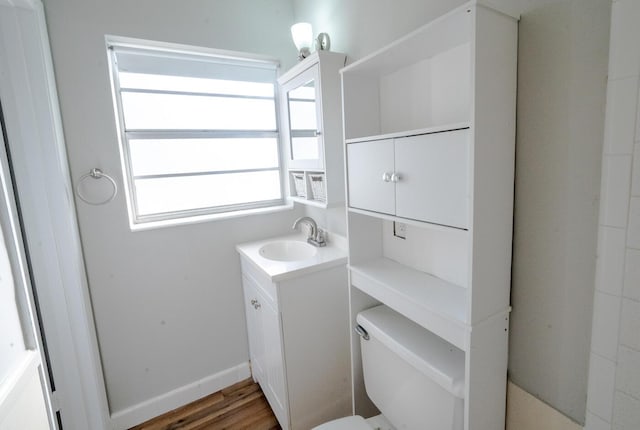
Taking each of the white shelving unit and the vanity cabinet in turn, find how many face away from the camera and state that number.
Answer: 0

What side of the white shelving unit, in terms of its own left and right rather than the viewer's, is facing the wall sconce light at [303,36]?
right

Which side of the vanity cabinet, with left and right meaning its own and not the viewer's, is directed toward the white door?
front

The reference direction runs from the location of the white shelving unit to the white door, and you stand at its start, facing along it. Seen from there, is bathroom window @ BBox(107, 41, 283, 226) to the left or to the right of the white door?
right

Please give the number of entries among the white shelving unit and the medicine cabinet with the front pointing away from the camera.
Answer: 0

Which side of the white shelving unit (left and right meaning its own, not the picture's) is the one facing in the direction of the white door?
front

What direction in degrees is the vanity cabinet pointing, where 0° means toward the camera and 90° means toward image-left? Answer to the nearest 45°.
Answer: approximately 45°

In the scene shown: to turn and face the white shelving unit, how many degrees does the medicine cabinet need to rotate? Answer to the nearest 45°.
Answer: approximately 90° to its left

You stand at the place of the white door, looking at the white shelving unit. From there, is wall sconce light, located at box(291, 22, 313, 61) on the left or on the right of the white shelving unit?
left

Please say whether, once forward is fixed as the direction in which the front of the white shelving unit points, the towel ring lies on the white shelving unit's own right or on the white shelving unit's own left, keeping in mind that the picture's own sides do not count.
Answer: on the white shelving unit's own right
